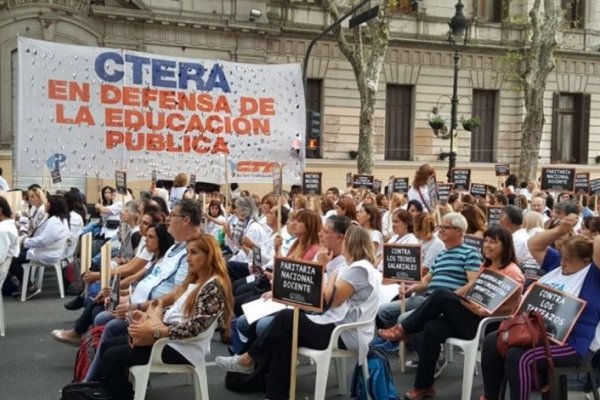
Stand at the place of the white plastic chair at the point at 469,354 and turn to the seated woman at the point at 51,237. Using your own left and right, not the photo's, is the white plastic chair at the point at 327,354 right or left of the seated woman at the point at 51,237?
left

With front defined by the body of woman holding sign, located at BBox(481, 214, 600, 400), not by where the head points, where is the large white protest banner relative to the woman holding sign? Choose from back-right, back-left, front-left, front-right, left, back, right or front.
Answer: right

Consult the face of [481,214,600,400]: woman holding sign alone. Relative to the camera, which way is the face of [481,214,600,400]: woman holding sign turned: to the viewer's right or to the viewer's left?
to the viewer's left

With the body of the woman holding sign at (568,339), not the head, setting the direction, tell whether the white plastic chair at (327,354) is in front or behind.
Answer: in front

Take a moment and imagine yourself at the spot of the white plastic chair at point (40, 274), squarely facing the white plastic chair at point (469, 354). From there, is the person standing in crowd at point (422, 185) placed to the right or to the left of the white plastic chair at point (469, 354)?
left

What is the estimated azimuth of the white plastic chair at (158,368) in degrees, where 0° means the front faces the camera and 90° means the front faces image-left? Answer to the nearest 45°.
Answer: approximately 90°

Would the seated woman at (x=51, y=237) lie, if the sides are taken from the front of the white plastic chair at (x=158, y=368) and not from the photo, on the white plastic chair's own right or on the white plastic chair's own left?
on the white plastic chair's own right
